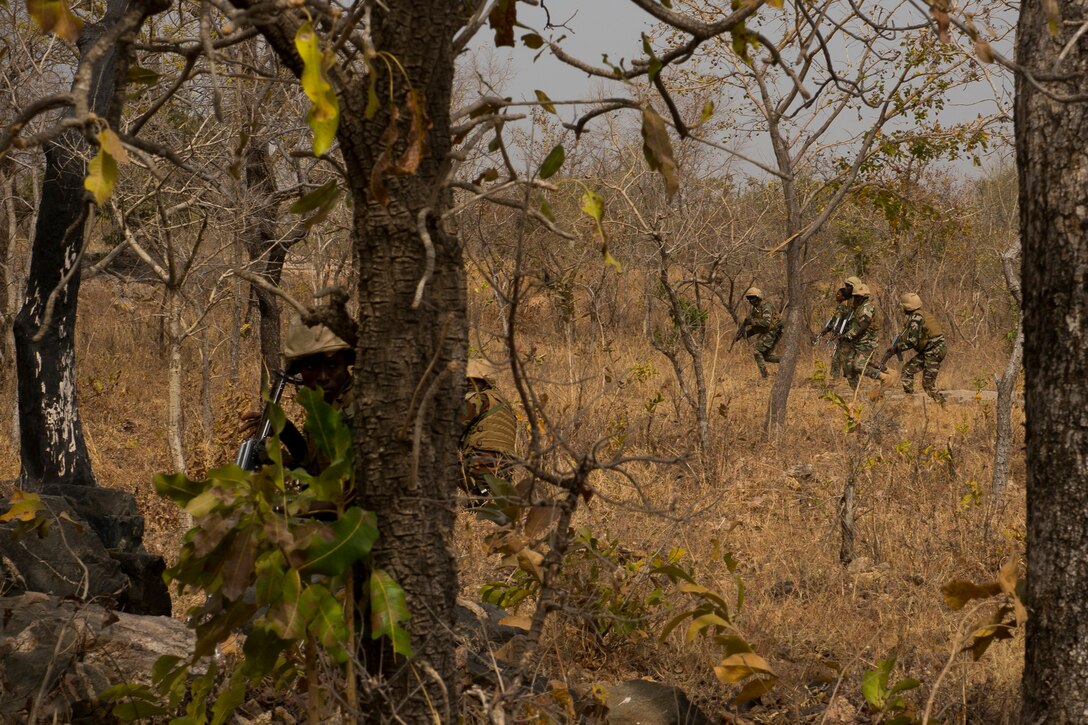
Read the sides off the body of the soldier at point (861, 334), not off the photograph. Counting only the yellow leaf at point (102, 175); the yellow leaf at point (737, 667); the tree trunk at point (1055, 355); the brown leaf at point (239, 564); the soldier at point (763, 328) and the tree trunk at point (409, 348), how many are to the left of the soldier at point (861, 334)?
5

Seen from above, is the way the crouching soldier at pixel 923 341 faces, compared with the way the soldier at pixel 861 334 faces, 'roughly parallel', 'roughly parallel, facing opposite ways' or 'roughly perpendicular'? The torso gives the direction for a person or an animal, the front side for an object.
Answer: roughly parallel

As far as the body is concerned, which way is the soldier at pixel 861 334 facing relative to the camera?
to the viewer's left

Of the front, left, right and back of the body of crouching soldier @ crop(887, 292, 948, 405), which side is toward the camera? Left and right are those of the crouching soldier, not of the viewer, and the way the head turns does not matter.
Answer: left

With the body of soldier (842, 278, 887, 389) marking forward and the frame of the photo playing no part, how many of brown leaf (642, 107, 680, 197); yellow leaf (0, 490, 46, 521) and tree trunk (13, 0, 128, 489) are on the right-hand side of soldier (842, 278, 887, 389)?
0

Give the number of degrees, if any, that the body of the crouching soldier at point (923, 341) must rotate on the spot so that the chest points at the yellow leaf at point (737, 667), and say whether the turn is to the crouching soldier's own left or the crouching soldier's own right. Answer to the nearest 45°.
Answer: approximately 90° to the crouching soldier's own left

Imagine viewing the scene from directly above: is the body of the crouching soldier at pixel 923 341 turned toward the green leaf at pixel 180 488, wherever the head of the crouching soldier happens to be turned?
no

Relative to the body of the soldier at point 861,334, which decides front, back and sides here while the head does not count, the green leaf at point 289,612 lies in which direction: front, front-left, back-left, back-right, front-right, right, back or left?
left

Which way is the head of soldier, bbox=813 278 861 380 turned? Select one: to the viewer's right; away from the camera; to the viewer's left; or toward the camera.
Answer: to the viewer's left

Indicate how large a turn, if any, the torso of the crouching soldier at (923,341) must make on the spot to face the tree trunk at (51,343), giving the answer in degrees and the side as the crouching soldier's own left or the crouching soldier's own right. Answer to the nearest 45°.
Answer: approximately 45° to the crouching soldier's own left

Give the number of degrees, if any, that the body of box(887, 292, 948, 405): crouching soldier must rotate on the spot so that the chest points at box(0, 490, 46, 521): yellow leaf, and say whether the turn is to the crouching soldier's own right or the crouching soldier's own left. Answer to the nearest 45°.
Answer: approximately 90° to the crouching soldier's own left

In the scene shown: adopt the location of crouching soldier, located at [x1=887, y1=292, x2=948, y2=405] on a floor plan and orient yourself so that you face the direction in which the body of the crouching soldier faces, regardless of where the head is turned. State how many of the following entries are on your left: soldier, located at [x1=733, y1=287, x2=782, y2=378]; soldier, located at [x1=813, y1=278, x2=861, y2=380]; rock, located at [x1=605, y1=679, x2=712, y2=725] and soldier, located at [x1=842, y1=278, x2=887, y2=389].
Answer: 1

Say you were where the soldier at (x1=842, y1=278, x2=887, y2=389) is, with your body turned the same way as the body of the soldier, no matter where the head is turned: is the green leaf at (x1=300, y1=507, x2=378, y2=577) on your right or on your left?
on your left

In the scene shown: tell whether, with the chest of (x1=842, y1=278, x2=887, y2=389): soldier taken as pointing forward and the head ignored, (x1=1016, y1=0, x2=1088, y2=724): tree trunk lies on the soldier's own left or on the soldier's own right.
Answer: on the soldier's own left

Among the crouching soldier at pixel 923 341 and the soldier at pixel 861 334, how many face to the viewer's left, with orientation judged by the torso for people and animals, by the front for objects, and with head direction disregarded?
2
